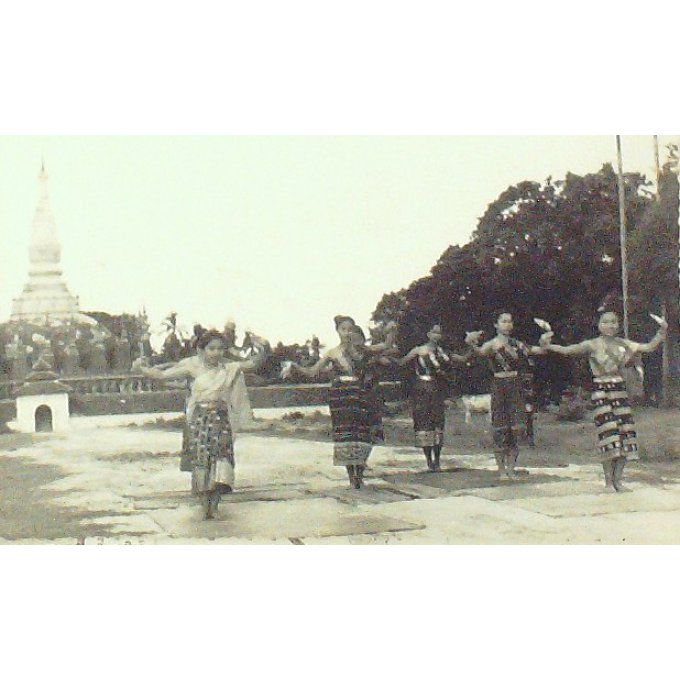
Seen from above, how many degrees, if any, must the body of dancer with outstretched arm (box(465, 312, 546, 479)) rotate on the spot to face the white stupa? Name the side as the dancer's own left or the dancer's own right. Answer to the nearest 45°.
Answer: approximately 90° to the dancer's own right

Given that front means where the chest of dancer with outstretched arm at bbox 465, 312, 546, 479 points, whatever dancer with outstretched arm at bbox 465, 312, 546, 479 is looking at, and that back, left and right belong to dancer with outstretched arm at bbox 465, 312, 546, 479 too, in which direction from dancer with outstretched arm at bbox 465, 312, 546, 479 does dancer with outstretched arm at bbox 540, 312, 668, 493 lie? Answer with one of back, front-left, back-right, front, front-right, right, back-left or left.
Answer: left

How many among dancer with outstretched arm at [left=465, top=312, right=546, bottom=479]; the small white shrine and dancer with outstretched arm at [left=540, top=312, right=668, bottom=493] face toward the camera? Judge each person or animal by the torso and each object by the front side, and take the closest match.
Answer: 3

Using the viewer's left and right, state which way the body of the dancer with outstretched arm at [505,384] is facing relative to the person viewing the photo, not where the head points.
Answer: facing the viewer

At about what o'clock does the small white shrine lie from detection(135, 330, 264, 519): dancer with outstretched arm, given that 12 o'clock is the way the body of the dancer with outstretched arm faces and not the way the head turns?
The small white shrine is roughly at 4 o'clock from the dancer with outstretched arm.

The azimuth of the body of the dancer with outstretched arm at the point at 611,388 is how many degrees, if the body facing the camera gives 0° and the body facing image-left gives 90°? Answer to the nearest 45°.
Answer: approximately 0°

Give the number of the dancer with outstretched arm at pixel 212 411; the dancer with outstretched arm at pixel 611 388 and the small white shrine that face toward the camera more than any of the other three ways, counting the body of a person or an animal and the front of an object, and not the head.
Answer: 3

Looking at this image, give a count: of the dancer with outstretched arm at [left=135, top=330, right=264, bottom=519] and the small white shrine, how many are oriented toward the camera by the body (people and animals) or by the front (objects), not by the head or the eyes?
2

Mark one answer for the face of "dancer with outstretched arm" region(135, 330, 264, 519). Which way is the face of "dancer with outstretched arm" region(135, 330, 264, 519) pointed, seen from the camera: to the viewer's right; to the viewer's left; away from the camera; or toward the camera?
toward the camera

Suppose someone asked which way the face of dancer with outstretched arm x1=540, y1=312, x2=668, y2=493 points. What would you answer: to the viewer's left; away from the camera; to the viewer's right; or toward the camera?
toward the camera

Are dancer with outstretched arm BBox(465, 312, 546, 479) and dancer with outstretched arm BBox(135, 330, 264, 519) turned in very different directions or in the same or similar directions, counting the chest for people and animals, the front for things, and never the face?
same or similar directions

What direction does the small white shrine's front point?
toward the camera

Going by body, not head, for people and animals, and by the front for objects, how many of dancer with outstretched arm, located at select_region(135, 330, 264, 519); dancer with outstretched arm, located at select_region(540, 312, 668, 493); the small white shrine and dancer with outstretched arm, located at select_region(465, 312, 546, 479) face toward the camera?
4
